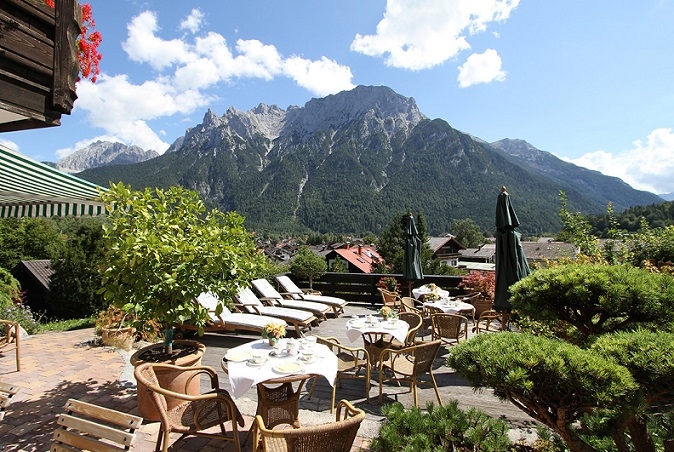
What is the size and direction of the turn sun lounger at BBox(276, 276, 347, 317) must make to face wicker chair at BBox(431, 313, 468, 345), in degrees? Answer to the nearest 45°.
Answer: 0° — it already faces it

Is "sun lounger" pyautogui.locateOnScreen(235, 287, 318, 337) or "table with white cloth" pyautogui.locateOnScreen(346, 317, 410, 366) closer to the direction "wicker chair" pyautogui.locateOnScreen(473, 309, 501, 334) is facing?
the sun lounger

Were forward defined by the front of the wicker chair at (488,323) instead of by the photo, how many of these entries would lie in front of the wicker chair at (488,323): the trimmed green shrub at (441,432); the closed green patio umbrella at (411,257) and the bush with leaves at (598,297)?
1

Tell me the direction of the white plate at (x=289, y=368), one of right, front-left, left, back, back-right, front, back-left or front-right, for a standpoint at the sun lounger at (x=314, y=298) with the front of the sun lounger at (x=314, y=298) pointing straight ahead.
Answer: front-right

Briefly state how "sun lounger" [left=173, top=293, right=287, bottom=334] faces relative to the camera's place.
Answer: facing the viewer and to the right of the viewer

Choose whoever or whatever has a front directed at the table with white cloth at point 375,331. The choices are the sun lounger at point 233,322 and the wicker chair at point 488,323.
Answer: the sun lounger

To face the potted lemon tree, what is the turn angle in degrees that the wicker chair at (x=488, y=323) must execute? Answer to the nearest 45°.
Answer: approximately 90° to its left

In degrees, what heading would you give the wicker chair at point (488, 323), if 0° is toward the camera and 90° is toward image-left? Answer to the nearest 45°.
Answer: approximately 135°

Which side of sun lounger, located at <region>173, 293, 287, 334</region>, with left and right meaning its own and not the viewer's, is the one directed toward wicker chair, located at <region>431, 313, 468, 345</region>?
front

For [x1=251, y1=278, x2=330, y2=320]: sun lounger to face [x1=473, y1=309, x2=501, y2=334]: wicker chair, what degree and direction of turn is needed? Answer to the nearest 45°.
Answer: approximately 45° to its left

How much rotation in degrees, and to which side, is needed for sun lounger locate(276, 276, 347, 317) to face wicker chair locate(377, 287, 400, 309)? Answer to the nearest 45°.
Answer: approximately 45° to its left

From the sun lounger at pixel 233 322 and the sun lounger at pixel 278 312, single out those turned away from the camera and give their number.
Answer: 0

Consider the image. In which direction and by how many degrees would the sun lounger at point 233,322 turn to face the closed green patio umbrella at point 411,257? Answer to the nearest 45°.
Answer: approximately 90° to its left

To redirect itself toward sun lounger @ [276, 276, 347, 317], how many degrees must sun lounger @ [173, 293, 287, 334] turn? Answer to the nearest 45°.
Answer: approximately 90° to its left

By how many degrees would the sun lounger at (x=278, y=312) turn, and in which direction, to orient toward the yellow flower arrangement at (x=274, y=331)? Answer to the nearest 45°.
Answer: approximately 45° to its right

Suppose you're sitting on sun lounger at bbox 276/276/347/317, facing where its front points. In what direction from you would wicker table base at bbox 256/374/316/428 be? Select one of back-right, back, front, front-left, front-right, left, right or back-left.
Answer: front-right

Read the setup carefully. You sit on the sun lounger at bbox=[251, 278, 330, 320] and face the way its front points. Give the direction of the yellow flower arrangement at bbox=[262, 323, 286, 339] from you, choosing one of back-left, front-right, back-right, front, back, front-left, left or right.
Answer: front-right
